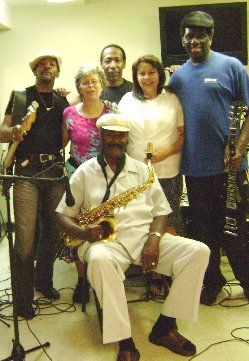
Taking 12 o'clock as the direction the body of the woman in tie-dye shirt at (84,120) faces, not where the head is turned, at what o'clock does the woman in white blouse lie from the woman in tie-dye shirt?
The woman in white blouse is roughly at 9 o'clock from the woman in tie-dye shirt.

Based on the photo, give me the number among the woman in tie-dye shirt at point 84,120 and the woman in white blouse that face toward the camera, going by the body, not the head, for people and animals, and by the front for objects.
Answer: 2

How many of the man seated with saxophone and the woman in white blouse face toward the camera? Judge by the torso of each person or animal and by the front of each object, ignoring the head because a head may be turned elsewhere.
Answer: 2

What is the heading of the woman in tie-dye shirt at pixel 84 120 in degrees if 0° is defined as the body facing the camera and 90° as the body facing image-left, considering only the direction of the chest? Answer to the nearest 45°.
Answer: approximately 0°

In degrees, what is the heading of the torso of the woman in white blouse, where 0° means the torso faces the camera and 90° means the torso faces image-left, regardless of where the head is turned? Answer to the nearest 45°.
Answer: approximately 0°

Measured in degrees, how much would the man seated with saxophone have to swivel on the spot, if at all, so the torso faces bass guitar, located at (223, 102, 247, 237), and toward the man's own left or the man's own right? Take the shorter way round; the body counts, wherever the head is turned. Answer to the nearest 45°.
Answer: approximately 135° to the man's own left

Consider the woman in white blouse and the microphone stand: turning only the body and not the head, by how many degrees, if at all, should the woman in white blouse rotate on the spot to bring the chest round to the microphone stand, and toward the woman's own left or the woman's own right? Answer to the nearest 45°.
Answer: approximately 45° to the woman's own right
